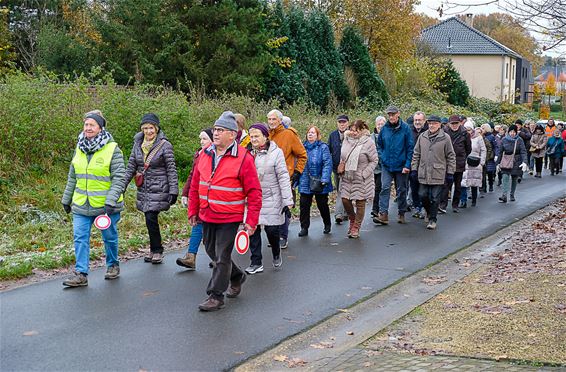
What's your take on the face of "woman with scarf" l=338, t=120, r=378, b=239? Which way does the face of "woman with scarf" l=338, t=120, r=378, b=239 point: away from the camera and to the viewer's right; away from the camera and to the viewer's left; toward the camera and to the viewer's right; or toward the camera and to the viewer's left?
toward the camera and to the viewer's left

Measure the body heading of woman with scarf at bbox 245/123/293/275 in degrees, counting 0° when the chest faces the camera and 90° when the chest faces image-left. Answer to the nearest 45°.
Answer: approximately 45°

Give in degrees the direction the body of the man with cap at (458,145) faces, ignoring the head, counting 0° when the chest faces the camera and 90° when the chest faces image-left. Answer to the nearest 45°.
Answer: approximately 45°

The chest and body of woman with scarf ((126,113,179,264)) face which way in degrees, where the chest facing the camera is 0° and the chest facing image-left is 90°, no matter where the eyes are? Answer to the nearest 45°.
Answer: approximately 45°

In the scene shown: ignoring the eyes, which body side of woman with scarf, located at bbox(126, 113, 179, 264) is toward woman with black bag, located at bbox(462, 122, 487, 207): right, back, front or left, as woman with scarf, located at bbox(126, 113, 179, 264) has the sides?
back

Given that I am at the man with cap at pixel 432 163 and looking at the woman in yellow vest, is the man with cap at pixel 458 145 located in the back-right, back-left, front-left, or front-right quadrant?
back-right

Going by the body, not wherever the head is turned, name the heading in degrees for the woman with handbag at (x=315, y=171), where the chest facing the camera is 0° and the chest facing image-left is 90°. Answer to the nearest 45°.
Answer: approximately 45°

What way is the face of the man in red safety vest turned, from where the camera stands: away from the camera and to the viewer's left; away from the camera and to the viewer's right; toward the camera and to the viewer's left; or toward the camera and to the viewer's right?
toward the camera and to the viewer's left

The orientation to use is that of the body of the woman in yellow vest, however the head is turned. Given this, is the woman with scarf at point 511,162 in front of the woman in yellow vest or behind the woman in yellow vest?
behind

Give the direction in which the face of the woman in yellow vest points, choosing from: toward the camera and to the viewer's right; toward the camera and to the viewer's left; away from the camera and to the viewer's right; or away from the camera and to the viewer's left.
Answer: toward the camera and to the viewer's left
